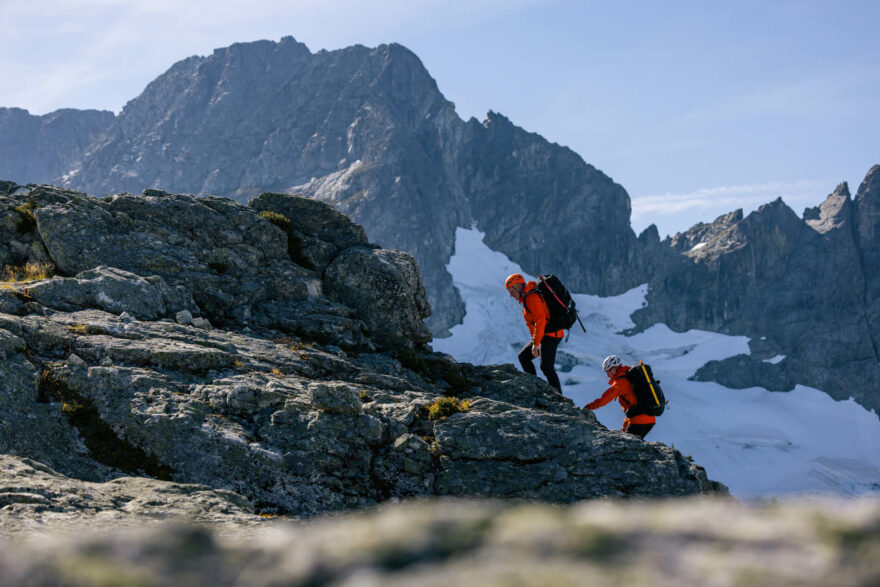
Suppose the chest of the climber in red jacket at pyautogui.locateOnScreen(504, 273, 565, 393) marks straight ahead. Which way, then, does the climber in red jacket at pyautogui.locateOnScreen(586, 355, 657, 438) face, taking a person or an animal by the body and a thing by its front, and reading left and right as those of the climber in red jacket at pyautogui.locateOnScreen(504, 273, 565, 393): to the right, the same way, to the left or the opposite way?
the same way

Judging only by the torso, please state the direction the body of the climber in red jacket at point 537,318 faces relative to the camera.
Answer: to the viewer's left

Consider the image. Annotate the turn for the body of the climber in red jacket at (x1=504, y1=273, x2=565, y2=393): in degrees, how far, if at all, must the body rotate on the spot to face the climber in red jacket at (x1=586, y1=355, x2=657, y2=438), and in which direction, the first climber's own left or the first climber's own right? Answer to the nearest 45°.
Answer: approximately 135° to the first climber's own left

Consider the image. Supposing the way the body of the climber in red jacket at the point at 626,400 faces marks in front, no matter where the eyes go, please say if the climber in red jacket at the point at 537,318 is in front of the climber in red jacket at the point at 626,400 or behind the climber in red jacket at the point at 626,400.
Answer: in front

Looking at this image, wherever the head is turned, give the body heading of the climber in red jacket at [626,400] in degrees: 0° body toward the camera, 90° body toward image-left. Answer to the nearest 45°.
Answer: approximately 90°

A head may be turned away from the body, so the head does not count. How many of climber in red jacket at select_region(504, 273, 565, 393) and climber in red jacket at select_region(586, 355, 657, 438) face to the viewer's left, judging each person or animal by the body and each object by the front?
2
